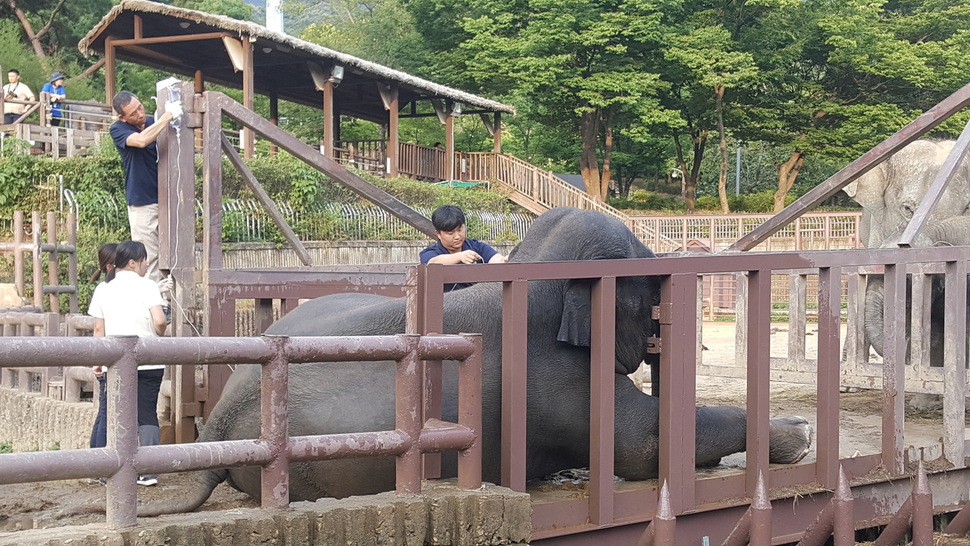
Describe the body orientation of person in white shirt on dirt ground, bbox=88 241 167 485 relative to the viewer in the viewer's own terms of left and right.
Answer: facing away from the viewer and to the right of the viewer

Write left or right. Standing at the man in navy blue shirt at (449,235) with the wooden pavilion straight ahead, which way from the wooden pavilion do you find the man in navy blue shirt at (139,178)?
left

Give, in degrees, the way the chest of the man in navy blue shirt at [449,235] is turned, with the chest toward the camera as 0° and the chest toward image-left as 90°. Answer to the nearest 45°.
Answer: approximately 315°

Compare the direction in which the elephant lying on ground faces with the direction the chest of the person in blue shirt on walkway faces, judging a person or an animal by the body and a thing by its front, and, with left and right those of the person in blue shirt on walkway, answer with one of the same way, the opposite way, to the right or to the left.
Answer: to the left

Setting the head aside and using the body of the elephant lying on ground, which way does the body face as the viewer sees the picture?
to the viewer's right

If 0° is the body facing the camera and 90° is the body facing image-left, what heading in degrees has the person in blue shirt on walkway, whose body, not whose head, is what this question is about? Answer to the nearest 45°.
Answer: approximately 0°

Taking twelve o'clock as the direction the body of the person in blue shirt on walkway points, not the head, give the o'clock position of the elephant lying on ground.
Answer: The elephant lying on ground is roughly at 12 o'clock from the person in blue shirt on walkway.
